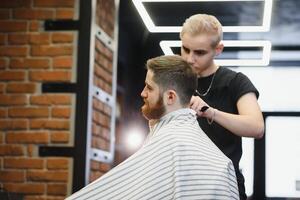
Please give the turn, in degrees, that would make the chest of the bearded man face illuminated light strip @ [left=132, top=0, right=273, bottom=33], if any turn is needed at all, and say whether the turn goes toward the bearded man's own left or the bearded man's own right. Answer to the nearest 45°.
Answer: approximately 90° to the bearded man's own right

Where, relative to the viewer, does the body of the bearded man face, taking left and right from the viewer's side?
facing to the left of the viewer

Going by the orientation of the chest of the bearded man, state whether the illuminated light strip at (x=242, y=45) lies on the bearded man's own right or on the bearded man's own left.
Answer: on the bearded man's own right

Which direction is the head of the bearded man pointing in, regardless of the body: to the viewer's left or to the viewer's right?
to the viewer's left
